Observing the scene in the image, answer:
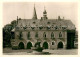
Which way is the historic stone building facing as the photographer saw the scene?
facing the viewer
